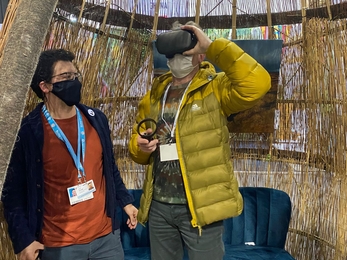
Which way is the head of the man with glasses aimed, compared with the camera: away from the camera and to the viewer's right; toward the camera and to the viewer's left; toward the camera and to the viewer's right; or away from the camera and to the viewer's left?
toward the camera and to the viewer's right

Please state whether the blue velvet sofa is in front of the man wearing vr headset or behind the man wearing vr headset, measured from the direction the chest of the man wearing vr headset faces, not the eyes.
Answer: behind

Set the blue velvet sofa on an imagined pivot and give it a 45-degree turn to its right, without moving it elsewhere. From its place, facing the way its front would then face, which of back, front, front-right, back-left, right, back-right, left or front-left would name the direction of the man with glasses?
front

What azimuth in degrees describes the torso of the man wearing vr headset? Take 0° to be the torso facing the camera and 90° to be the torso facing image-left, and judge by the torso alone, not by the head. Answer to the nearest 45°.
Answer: approximately 45°

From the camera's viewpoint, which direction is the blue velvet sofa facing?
toward the camera

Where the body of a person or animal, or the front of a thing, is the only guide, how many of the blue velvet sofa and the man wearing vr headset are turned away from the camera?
0

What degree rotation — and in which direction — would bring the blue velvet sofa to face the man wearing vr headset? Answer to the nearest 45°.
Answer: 0° — it already faces them
